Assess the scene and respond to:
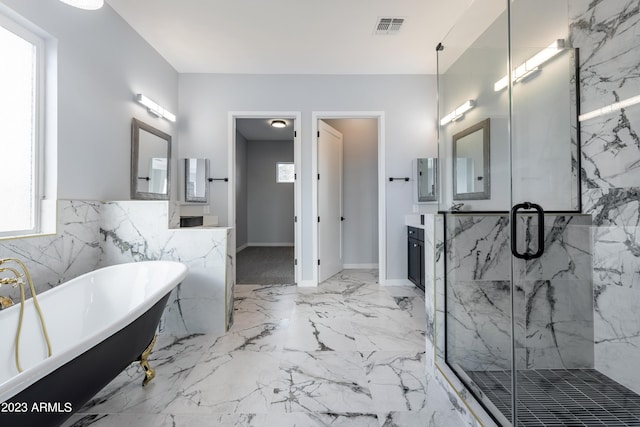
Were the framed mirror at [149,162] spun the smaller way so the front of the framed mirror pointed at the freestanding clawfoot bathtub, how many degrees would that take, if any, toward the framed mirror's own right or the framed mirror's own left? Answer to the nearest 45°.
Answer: approximately 45° to the framed mirror's own right

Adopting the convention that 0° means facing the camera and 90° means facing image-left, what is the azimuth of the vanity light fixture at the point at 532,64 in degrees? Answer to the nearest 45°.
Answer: approximately 45°

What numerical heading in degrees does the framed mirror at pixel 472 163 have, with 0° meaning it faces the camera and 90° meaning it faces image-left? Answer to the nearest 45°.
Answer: approximately 45°

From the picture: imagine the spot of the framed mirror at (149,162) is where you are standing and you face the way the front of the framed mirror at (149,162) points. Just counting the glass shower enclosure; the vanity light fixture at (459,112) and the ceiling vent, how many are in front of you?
3

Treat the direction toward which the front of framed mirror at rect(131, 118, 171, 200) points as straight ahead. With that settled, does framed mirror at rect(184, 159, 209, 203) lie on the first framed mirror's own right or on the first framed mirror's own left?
on the first framed mirror's own left
